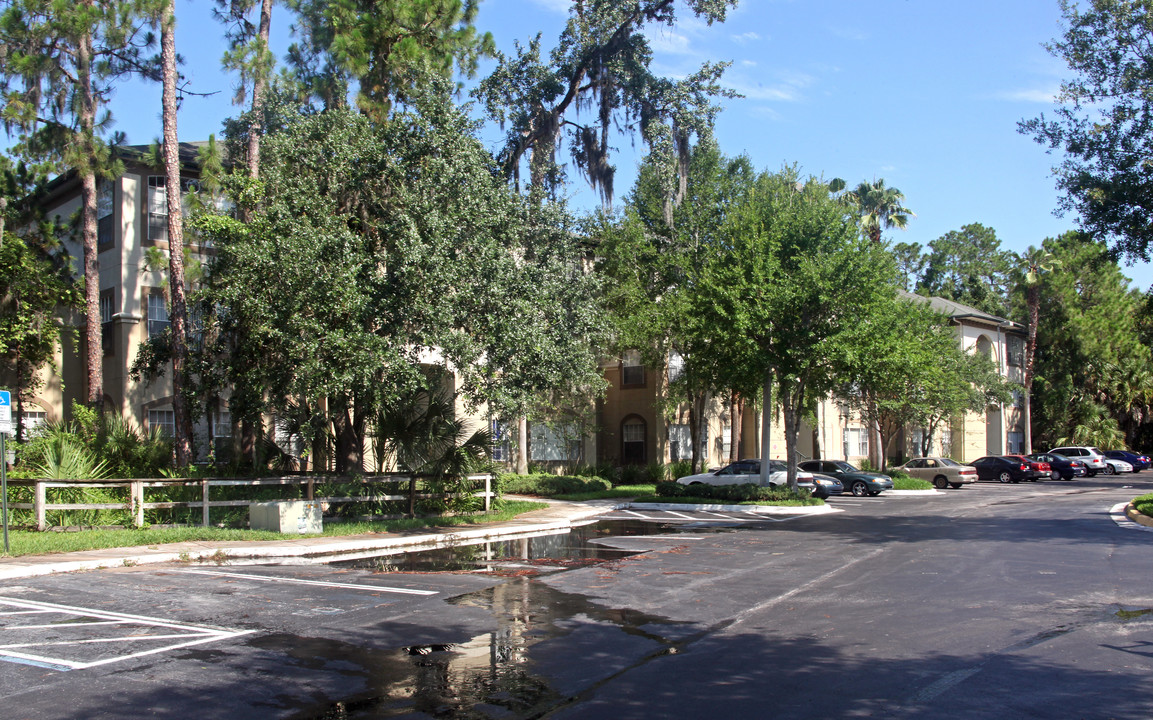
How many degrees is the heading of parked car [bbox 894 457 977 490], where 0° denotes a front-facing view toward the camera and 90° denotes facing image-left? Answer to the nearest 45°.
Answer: approximately 135°

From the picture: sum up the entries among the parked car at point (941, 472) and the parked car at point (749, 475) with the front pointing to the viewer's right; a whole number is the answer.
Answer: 0

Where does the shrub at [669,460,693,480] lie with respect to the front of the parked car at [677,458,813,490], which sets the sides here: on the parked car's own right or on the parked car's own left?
on the parked car's own right

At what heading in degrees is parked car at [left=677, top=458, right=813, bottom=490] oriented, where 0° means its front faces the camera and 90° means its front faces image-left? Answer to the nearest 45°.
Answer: approximately 90°

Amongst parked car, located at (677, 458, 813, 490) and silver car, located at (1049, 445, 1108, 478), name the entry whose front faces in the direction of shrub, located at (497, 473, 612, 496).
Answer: the parked car

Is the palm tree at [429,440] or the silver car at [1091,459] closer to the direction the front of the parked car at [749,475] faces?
the palm tree
